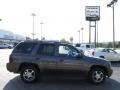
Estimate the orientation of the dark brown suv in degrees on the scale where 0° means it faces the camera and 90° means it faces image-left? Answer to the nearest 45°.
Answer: approximately 270°

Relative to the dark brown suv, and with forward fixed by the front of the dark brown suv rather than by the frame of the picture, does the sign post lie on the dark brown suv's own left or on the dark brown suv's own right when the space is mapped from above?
on the dark brown suv's own left

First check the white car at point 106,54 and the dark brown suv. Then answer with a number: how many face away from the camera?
0
